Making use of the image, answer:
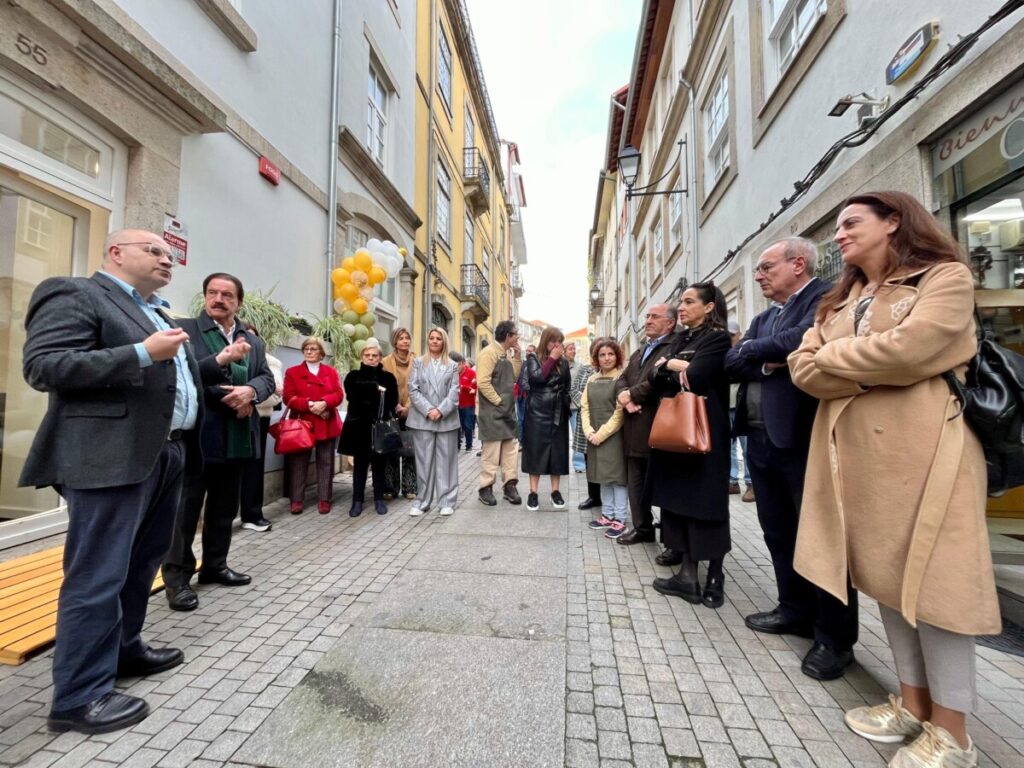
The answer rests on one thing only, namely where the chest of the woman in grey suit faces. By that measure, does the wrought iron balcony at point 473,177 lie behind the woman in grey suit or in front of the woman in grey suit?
behind

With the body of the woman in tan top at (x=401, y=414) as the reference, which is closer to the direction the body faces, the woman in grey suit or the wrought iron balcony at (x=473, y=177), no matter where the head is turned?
the woman in grey suit

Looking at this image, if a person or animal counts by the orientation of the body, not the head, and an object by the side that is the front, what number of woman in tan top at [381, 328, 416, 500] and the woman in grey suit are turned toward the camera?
2

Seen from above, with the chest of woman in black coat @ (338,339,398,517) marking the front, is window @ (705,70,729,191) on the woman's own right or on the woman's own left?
on the woman's own left

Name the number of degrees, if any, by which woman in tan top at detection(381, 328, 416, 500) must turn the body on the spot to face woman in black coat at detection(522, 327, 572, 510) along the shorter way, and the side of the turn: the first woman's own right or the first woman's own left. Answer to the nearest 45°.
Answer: approximately 45° to the first woman's own left

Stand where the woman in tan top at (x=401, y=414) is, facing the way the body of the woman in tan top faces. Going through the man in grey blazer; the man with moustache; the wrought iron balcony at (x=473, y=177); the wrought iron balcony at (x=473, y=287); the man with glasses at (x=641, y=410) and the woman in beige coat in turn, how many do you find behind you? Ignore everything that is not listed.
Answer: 2

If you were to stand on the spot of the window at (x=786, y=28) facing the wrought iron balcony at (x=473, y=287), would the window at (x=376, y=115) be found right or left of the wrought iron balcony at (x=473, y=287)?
left

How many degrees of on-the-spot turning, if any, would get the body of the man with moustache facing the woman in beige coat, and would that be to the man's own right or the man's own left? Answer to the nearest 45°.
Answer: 0° — they already face them

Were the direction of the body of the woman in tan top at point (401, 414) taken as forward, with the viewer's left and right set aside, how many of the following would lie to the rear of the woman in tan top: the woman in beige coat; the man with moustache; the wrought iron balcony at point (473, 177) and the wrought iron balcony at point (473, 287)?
2

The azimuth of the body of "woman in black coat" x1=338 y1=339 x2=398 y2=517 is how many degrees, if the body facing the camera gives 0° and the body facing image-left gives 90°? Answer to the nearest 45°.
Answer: approximately 0°

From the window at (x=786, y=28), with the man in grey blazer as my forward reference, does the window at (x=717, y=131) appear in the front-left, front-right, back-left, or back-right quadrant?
back-right

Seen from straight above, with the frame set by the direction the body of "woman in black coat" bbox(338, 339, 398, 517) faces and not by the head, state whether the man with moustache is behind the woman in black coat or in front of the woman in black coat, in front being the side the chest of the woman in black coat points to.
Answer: in front
